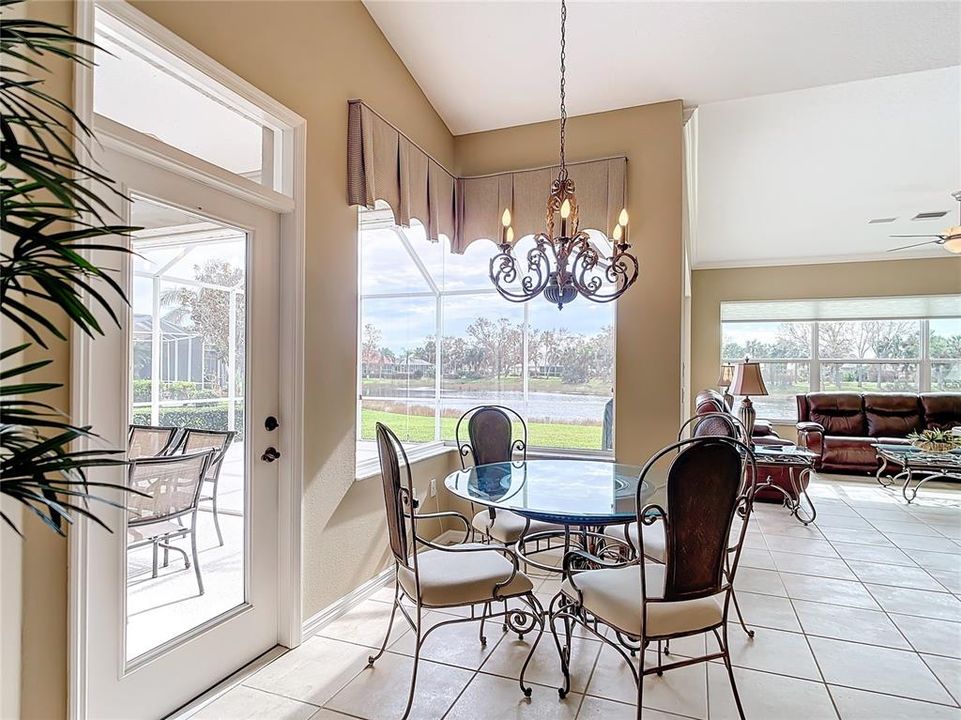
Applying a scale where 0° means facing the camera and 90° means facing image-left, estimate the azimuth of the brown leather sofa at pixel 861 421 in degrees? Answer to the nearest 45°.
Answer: approximately 0°

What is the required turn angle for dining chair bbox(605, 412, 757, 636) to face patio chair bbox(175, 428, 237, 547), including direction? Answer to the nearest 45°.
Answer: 0° — it already faces it

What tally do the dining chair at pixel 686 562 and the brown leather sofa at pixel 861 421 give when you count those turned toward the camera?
1

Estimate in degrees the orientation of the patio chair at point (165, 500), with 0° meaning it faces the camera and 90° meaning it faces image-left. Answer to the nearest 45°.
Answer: approximately 135°

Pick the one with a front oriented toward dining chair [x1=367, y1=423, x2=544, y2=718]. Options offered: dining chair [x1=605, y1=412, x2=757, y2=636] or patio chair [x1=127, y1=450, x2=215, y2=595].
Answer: dining chair [x1=605, y1=412, x2=757, y2=636]

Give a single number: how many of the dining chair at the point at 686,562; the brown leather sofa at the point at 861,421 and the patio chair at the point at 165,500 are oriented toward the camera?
1

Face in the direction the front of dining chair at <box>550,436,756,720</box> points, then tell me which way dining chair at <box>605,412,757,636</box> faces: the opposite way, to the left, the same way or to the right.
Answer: to the left

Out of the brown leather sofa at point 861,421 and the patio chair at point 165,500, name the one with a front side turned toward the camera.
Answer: the brown leather sofa

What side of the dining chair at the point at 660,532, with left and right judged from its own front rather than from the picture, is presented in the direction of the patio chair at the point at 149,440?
front

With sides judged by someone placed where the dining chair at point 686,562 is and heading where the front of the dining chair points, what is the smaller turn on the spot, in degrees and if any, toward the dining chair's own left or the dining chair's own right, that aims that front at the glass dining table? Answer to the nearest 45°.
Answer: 0° — it already faces it

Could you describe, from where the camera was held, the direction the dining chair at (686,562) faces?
facing away from the viewer and to the left of the viewer

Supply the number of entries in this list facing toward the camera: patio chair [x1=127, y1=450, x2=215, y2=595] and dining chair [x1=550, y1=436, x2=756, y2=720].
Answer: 0
